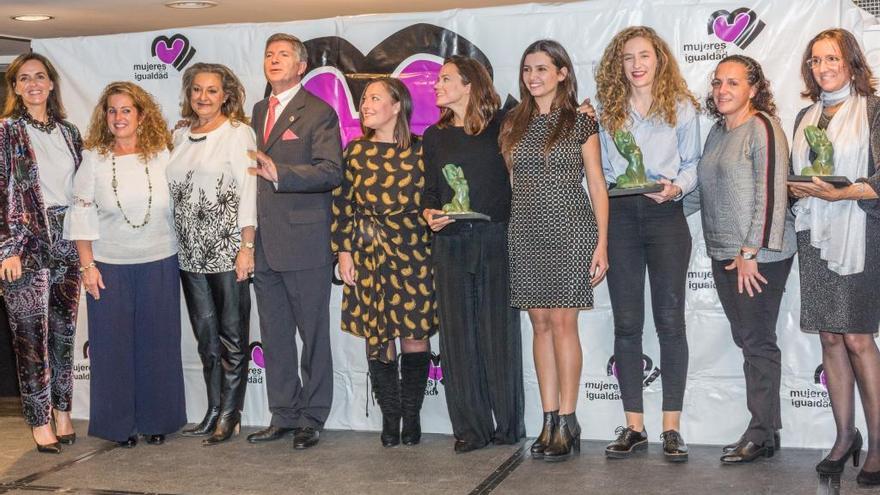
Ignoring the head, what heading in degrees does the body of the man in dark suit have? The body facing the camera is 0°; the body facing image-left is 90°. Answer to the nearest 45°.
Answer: approximately 45°

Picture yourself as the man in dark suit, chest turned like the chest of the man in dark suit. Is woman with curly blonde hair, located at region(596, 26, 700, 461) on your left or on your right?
on your left

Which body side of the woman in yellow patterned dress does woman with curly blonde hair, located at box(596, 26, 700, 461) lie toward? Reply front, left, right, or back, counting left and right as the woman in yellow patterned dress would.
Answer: left

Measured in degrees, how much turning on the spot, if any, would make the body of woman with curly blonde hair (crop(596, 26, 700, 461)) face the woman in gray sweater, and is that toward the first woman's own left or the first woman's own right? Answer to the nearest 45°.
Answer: approximately 90° to the first woman's own left

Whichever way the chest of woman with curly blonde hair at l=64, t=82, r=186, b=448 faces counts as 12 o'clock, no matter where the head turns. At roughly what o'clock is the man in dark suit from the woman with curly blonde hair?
The man in dark suit is roughly at 10 o'clock from the woman with curly blonde hair.

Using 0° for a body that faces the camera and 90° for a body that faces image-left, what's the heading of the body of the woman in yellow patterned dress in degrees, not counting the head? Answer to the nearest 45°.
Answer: approximately 0°

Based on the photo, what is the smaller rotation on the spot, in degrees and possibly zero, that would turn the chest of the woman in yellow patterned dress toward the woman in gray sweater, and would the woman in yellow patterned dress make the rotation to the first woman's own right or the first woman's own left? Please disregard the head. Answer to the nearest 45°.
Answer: approximately 90° to the first woman's own left

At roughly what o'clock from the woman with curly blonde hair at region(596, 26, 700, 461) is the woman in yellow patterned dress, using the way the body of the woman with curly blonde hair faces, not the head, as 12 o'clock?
The woman in yellow patterned dress is roughly at 3 o'clock from the woman with curly blonde hair.
